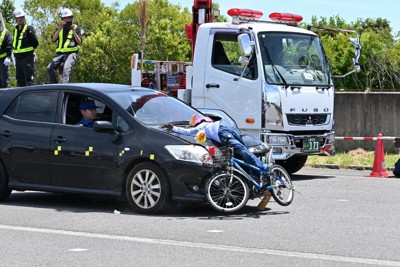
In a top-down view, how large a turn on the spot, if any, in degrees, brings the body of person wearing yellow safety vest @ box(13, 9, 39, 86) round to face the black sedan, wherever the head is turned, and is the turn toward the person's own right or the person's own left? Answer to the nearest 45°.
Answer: approximately 45° to the person's own left

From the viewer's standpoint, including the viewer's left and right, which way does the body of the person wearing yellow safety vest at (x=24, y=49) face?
facing the viewer and to the left of the viewer

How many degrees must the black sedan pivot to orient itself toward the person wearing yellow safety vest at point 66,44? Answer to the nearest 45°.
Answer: approximately 135° to its left

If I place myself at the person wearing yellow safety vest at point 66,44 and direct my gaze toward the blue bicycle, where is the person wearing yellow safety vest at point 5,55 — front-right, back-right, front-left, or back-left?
back-right

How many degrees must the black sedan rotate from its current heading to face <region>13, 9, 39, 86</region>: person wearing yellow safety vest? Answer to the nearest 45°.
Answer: approximately 135° to its left

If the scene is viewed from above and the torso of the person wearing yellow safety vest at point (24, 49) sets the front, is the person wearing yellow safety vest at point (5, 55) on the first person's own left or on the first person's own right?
on the first person's own right

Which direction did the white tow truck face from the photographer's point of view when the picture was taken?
facing the viewer and to the right of the viewer
